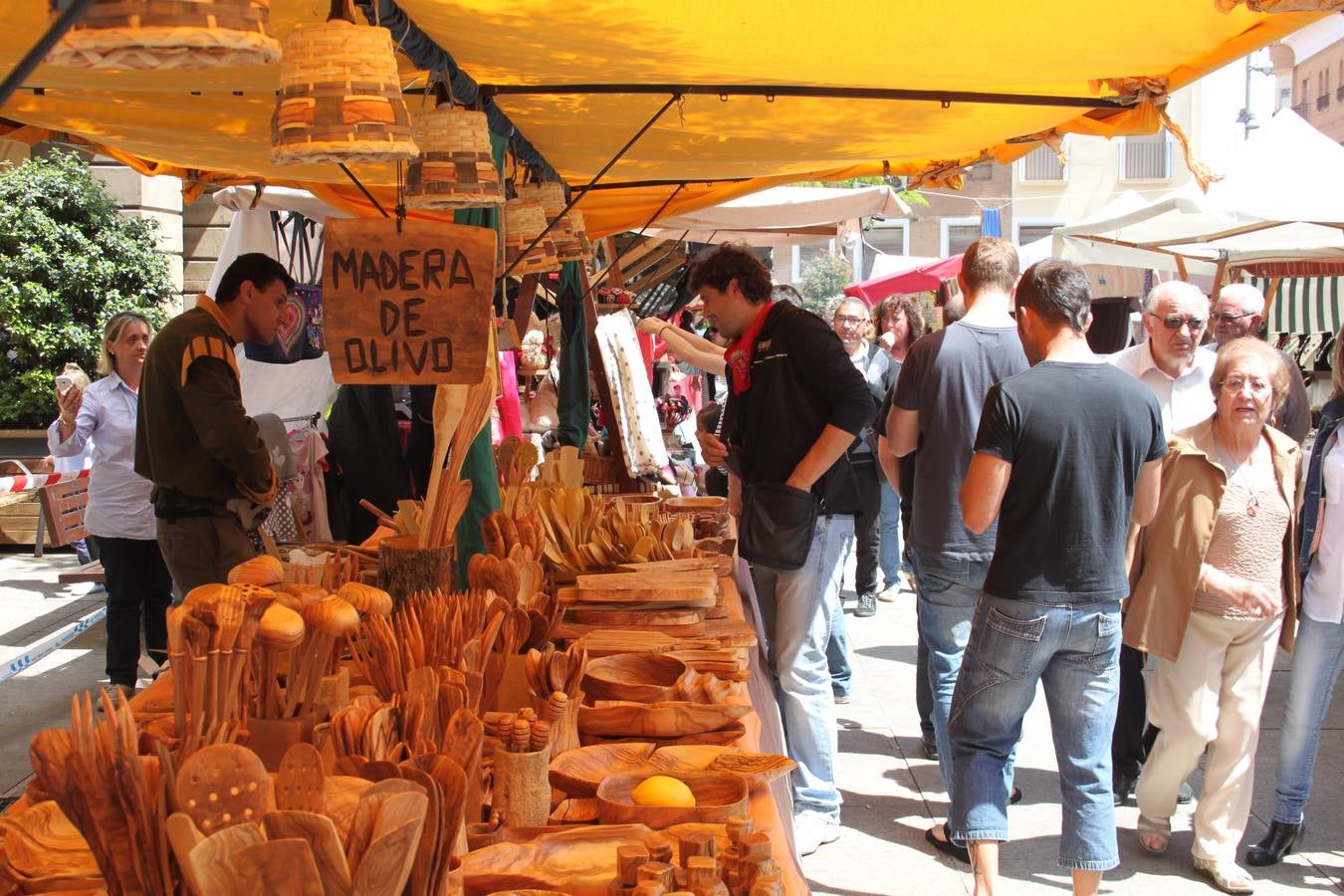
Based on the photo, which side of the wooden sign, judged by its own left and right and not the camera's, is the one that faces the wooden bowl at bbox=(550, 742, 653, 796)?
front

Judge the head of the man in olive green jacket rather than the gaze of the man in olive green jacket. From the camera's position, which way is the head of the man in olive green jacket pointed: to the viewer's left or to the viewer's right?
to the viewer's right

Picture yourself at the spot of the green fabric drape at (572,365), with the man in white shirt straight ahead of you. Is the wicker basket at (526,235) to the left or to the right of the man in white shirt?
right

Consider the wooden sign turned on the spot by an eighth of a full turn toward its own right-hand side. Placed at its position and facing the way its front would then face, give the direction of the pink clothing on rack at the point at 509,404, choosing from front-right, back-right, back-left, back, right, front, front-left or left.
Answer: back-right

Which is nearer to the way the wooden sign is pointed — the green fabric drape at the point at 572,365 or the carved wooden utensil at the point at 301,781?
the carved wooden utensil

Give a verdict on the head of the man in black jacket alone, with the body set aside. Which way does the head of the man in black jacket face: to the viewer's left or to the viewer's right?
to the viewer's left

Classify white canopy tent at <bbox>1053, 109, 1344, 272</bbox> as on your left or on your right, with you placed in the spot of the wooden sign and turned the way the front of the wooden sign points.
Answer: on your left

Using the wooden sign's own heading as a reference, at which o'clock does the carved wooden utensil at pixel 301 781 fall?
The carved wooden utensil is roughly at 12 o'clock from the wooden sign.

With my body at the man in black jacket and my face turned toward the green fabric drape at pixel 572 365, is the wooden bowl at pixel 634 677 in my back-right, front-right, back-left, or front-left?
back-left

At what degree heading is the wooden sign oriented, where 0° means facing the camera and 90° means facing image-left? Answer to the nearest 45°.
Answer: approximately 0°
